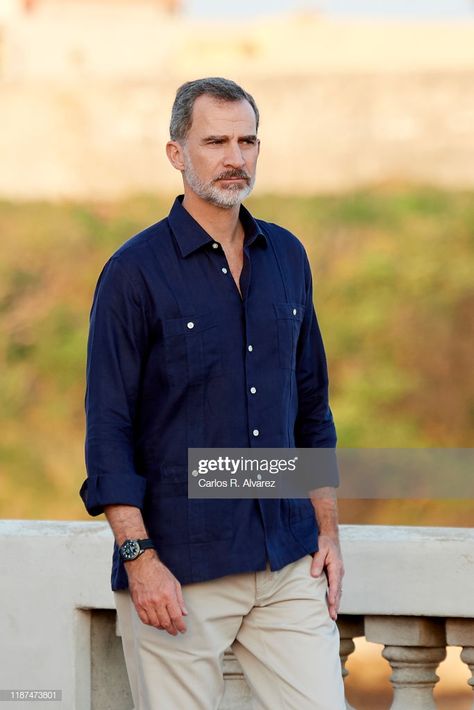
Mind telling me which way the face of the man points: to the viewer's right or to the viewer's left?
to the viewer's right

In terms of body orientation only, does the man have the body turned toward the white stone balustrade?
no

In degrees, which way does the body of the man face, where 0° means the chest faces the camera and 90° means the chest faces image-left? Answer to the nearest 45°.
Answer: approximately 315°
